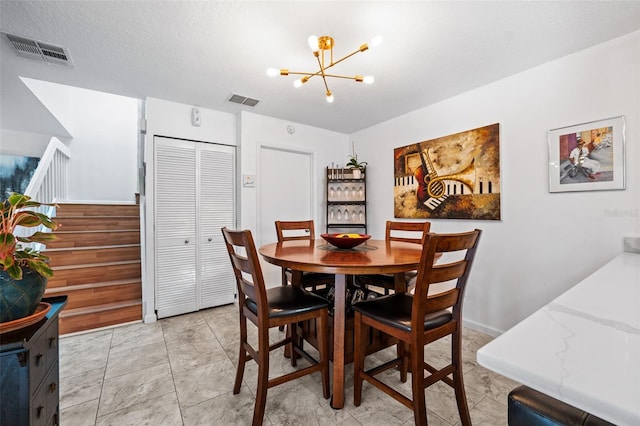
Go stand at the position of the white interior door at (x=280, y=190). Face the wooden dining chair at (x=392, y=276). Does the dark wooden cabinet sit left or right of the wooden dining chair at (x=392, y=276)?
right

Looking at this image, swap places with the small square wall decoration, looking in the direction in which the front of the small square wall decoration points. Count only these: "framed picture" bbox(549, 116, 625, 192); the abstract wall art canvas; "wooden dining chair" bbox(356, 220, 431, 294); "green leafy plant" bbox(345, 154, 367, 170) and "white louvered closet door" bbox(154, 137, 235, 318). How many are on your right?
1

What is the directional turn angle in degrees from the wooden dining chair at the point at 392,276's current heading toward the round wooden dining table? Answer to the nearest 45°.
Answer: approximately 45° to its left

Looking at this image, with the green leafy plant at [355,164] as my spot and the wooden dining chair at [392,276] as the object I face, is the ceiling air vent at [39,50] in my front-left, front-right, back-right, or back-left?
front-right

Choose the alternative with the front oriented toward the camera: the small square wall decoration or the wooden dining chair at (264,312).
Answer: the small square wall decoration

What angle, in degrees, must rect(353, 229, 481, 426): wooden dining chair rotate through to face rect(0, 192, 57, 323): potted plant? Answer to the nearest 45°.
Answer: approximately 90° to its left

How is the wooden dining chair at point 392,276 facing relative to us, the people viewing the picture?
facing the viewer and to the left of the viewer

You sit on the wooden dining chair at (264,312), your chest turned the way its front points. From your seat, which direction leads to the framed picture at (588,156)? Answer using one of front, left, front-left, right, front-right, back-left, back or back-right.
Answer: front-right

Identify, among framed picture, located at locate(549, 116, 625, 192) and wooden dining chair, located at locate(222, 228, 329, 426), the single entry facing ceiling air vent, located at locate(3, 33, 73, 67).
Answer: the framed picture

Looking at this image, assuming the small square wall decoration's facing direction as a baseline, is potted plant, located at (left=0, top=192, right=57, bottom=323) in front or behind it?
in front

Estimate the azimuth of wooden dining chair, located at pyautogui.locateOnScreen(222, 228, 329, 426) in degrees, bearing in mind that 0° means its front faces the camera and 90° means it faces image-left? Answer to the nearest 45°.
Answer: approximately 225°

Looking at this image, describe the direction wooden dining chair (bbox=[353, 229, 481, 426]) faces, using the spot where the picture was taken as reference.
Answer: facing away from the viewer and to the left of the viewer

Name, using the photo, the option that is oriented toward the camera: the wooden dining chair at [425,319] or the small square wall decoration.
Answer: the small square wall decoration

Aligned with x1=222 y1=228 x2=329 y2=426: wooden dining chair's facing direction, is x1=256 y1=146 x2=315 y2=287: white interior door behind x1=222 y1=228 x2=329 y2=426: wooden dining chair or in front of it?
in front

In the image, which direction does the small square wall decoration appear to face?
toward the camera

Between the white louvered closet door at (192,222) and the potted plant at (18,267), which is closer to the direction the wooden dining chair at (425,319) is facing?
the white louvered closet door

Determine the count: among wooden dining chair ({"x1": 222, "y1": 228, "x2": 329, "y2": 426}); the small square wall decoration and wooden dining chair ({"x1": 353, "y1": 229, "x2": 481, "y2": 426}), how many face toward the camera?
1

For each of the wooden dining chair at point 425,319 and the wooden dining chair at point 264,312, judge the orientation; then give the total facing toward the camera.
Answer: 0

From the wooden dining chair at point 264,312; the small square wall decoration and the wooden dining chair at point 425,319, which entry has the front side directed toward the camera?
the small square wall decoration

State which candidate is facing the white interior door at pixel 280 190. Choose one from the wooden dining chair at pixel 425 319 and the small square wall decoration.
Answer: the wooden dining chair
